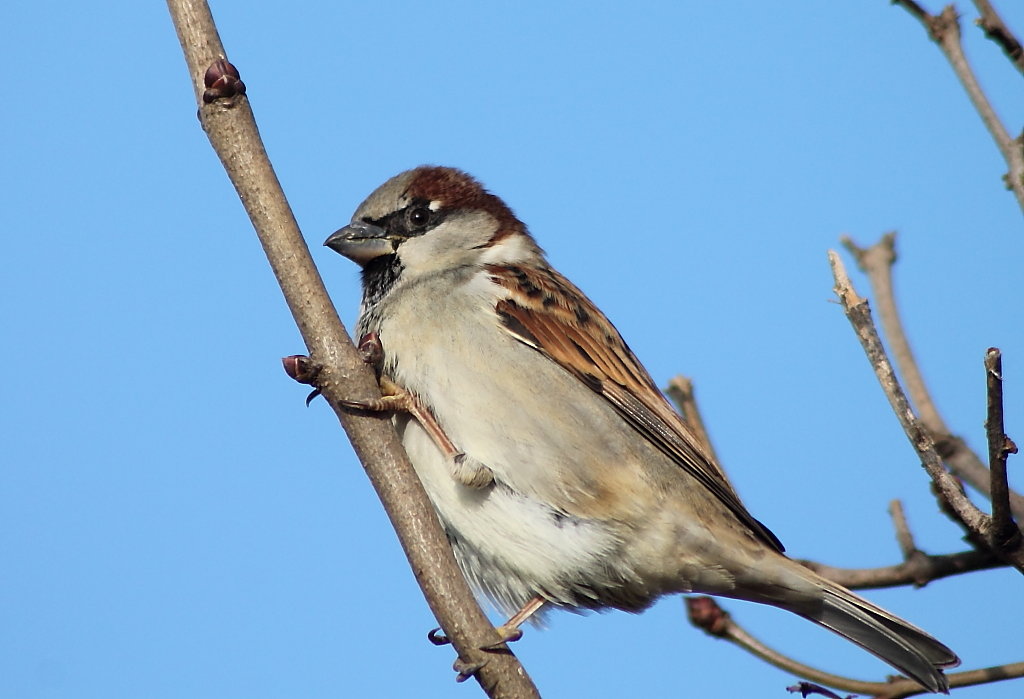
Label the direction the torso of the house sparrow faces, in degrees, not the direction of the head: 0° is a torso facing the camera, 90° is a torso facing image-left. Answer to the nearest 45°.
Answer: approximately 90°

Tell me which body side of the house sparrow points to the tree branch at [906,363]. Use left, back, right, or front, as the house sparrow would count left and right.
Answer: back

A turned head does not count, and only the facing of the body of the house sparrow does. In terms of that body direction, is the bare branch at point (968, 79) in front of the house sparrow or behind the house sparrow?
behind

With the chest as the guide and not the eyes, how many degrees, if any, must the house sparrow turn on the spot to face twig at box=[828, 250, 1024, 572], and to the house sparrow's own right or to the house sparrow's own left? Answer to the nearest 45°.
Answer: approximately 135° to the house sparrow's own left
